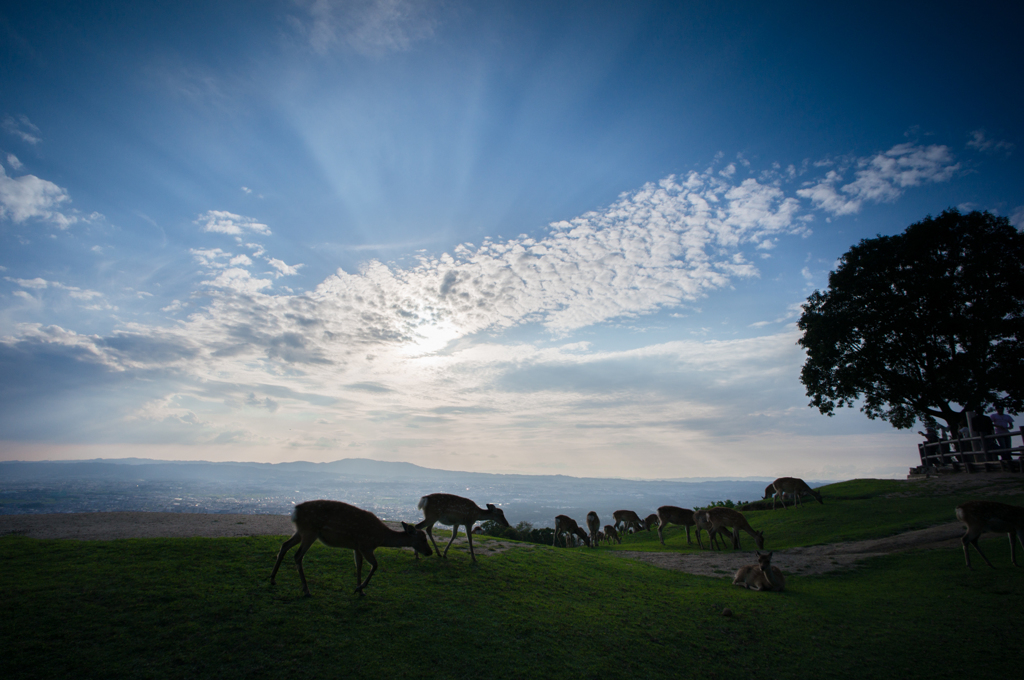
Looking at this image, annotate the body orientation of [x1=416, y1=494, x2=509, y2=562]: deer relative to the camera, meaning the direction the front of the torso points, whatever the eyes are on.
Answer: to the viewer's right

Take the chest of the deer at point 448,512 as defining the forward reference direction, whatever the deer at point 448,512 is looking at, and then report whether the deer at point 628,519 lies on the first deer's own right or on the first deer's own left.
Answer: on the first deer's own left

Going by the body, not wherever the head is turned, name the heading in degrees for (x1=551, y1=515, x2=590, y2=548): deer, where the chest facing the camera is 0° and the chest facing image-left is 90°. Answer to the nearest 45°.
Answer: approximately 270°

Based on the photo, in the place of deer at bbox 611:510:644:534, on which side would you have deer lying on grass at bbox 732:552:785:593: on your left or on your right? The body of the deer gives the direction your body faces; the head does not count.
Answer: on your right

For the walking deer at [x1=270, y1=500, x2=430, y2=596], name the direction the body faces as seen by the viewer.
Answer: to the viewer's right

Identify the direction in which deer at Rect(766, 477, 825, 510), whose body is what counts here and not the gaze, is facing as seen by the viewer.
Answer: to the viewer's right

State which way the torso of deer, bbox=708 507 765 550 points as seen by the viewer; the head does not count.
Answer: to the viewer's right

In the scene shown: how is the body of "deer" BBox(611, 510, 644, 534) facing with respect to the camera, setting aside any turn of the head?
to the viewer's right

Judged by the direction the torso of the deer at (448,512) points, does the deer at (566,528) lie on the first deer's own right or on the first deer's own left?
on the first deer's own left
